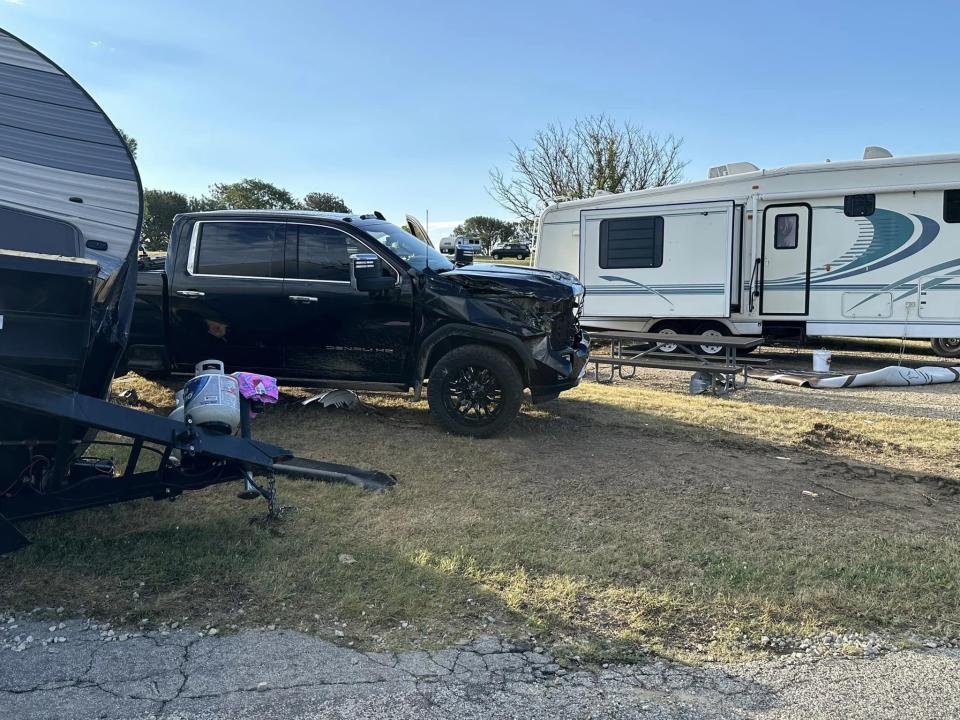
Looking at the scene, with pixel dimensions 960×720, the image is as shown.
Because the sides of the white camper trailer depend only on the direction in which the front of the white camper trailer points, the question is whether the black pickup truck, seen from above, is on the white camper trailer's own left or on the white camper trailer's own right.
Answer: on the white camper trailer's own right

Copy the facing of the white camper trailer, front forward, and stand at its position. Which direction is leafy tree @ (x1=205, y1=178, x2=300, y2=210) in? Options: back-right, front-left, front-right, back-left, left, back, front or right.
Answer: back-left

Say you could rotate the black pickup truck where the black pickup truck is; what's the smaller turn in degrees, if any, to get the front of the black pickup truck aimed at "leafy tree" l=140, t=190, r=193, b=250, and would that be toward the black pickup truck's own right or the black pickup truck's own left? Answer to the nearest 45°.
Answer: approximately 90° to the black pickup truck's own left

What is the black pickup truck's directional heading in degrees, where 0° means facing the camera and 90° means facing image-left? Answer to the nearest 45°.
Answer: approximately 270°

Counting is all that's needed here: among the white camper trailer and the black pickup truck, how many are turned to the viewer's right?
2

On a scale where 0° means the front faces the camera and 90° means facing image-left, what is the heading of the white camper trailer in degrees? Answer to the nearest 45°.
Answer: approximately 270°

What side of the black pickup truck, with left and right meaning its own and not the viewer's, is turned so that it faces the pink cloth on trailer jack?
right

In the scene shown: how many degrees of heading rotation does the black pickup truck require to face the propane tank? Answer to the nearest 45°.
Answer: approximately 90° to its right

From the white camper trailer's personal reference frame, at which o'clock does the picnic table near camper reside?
The picnic table near camper is roughly at 4 o'clock from the white camper trailer.

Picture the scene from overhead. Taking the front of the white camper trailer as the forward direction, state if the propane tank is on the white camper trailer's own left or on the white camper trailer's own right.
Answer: on the white camper trailer's own right

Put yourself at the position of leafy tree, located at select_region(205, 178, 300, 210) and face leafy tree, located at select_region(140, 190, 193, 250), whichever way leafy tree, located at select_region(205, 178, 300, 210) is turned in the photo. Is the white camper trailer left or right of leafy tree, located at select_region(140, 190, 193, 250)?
left
